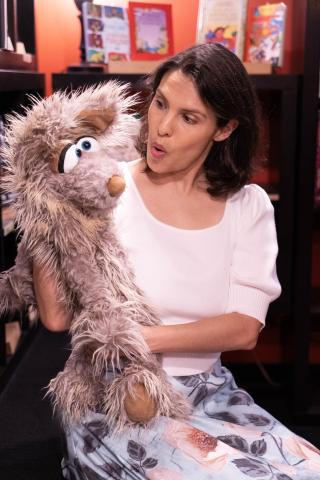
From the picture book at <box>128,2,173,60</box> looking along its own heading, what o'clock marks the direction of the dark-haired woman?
The dark-haired woman is roughly at 12 o'clock from the picture book.

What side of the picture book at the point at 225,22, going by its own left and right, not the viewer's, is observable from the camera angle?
front

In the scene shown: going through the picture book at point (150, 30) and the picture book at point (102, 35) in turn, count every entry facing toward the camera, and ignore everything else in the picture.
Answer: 2

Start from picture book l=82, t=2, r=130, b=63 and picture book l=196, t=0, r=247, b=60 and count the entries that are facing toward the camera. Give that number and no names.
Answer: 2

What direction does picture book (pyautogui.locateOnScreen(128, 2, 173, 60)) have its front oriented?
toward the camera

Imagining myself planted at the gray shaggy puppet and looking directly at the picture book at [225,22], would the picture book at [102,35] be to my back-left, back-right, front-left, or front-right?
front-left

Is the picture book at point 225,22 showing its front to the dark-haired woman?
yes

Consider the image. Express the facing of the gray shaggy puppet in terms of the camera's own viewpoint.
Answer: facing the viewer and to the right of the viewer

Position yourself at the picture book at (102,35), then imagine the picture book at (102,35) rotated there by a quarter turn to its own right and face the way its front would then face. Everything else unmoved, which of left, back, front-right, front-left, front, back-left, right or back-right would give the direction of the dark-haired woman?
left

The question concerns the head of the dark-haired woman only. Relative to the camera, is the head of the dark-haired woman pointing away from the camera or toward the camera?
toward the camera
